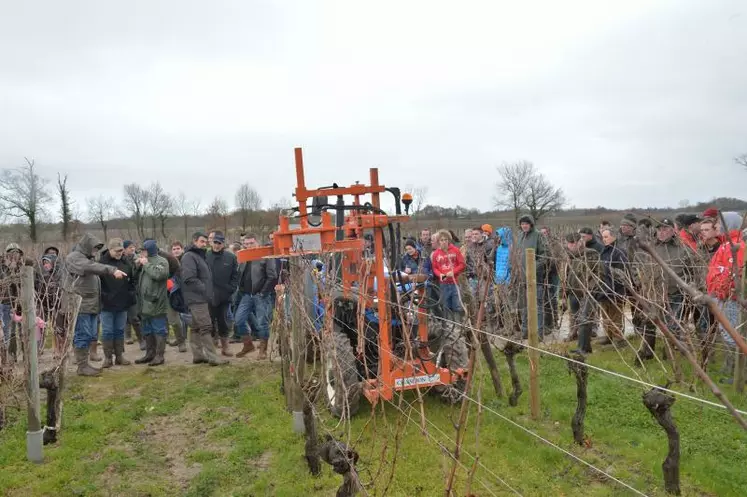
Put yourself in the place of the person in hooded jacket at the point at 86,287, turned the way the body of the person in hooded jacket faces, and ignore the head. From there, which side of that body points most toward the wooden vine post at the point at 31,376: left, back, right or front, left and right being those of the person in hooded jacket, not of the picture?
right

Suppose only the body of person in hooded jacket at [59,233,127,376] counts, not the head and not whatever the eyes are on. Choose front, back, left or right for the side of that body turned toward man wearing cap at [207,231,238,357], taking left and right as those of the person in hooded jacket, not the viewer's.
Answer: front

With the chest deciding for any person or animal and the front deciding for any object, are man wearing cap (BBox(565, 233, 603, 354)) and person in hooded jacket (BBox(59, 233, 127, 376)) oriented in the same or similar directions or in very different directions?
very different directions

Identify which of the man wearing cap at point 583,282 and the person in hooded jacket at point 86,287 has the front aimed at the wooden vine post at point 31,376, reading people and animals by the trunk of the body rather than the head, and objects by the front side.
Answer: the man wearing cap

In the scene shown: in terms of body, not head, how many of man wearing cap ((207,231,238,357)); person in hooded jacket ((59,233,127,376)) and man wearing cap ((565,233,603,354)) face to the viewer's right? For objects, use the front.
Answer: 1

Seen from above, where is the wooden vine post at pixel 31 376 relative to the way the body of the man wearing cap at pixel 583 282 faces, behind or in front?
in front

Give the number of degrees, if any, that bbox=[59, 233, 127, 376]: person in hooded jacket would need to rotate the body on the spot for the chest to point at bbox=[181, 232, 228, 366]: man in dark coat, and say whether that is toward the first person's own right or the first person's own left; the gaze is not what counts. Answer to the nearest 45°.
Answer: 0° — they already face them

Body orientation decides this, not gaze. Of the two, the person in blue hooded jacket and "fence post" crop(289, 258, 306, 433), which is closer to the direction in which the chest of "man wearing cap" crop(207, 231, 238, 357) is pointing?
the fence post

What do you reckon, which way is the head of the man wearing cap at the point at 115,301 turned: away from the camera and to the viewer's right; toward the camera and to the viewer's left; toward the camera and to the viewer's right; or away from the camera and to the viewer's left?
toward the camera and to the viewer's right

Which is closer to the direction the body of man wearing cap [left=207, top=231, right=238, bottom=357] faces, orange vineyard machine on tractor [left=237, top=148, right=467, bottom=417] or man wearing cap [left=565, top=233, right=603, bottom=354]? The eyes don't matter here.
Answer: the orange vineyard machine on tractor

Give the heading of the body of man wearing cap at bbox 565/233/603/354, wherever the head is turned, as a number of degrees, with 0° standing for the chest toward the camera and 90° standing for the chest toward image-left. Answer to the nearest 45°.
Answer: approximately 45°

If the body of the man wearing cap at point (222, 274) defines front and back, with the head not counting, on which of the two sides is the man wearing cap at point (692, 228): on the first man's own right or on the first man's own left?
on the first man's own left

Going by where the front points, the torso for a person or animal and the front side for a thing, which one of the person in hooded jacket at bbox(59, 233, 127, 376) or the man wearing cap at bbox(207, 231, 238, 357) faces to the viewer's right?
the person in hooded jacket

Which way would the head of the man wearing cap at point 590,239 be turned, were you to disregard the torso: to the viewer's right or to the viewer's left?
to the viewer's left

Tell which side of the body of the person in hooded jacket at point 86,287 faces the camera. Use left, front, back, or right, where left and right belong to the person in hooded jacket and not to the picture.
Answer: right
